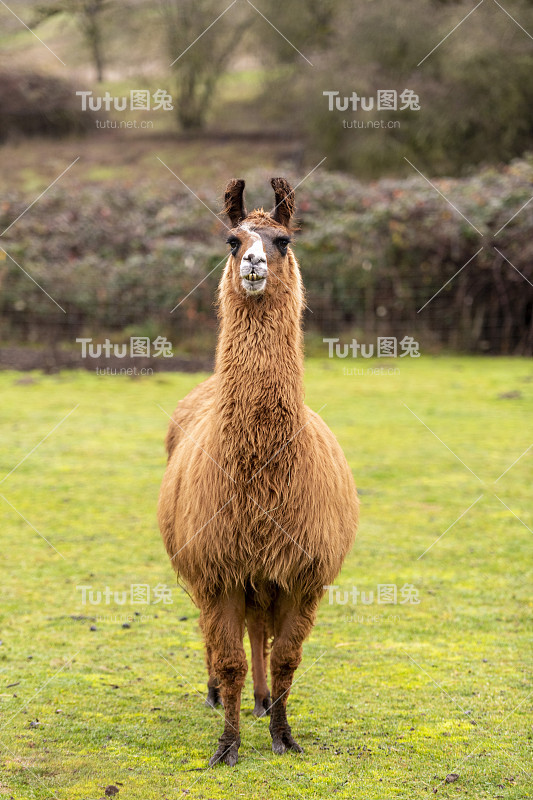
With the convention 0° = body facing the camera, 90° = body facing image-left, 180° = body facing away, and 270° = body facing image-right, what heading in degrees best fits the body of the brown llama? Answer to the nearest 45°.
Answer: approximately 0°

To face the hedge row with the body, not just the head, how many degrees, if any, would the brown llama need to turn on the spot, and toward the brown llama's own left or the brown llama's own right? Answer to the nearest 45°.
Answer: approximately 180°

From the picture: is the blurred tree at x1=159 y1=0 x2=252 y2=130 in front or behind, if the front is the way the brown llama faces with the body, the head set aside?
behind

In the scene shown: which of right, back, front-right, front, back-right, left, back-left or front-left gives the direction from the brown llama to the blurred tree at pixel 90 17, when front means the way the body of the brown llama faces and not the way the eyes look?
back
